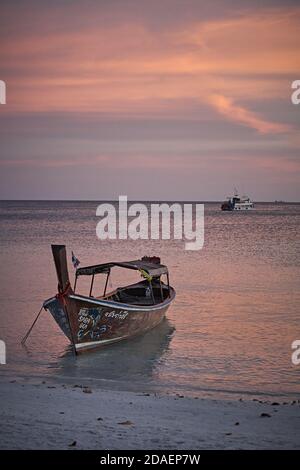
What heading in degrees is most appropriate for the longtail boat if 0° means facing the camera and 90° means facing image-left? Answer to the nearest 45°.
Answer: approximately 45°
